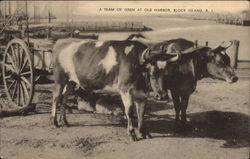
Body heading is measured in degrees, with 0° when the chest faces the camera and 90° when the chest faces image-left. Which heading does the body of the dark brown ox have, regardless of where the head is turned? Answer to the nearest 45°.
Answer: approximately 270°

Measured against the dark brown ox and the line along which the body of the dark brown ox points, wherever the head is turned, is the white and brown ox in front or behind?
behind
